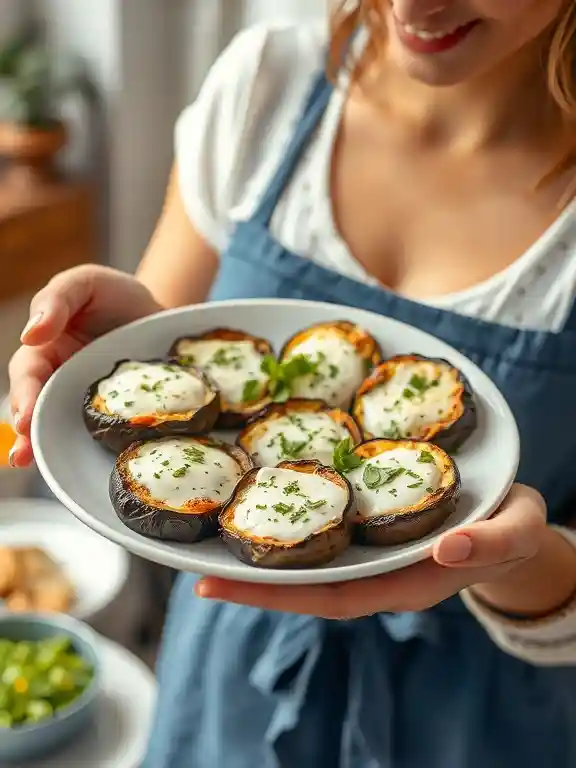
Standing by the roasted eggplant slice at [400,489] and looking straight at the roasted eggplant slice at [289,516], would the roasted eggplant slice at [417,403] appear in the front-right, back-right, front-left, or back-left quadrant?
back-right

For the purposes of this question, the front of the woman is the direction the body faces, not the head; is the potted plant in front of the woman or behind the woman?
behind

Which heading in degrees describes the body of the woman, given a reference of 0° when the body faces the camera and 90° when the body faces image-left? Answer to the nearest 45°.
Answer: approximately 0°
